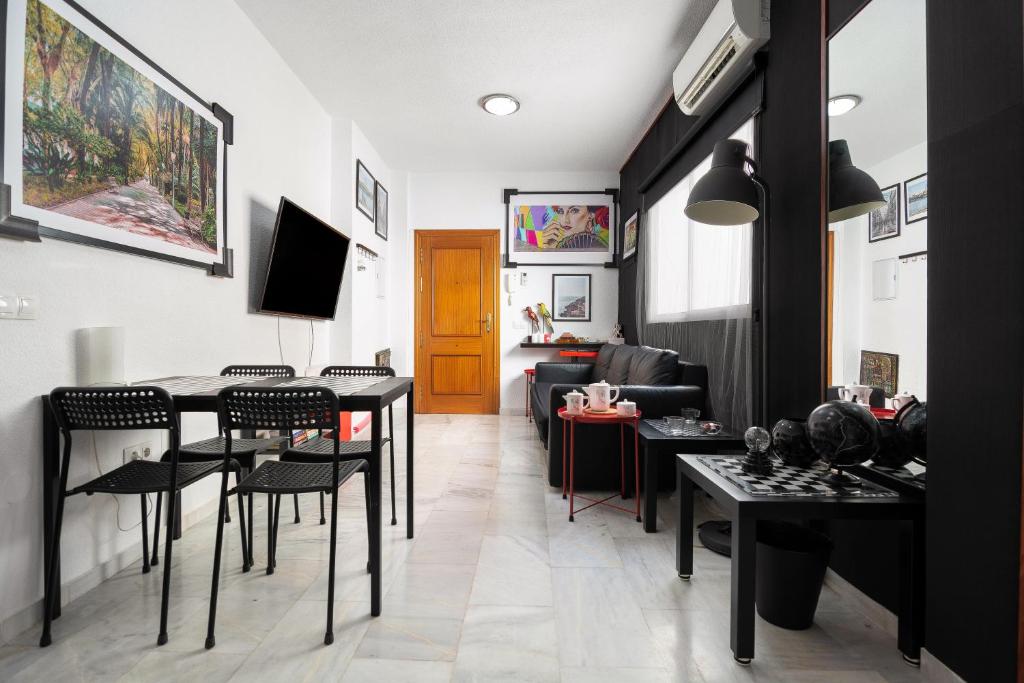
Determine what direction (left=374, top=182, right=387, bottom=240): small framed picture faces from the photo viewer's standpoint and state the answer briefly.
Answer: facing to the right of the viewer

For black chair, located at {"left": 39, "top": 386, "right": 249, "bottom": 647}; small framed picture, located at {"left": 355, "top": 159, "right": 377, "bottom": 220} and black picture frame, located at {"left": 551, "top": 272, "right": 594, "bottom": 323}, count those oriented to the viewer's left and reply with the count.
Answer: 0

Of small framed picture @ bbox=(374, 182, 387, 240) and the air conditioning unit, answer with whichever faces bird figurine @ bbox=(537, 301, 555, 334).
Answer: the small framed picture

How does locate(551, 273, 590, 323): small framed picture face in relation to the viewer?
toward the camera

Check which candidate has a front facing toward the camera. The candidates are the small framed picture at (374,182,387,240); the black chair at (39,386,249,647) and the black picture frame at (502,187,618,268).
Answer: the black picture frame

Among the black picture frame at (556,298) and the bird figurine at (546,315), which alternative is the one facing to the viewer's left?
the bird figurine

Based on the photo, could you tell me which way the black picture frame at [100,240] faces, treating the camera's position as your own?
facing the viewer and to the right of the viewer

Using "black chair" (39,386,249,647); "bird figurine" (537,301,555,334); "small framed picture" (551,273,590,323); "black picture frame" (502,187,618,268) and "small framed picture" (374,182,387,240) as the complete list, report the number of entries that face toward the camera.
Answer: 2

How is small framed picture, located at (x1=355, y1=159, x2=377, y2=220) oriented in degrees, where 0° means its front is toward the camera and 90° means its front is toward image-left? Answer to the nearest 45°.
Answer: approximately 270°

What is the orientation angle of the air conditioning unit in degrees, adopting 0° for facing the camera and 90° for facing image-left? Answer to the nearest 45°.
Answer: approximately 45°

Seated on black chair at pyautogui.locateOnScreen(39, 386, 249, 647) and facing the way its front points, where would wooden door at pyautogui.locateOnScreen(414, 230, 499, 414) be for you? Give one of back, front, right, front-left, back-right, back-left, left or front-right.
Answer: front

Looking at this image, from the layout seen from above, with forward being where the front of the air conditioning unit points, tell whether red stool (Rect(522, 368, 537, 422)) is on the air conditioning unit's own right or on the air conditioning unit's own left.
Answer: on the air conditioning unit's own right

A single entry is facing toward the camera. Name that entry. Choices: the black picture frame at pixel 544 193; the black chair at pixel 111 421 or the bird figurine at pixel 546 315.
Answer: the black picture frame

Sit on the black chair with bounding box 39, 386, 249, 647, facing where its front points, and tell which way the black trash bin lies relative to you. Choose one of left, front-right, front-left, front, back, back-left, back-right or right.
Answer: right

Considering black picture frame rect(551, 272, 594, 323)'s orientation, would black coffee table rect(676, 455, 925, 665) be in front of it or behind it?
in front
